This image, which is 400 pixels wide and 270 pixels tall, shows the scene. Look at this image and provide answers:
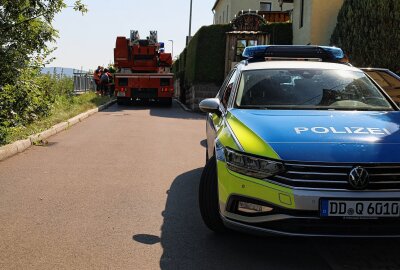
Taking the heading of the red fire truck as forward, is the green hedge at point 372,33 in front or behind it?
behind

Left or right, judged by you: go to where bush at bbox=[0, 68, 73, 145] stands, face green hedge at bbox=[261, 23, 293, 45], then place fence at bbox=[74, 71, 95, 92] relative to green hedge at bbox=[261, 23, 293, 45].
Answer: left

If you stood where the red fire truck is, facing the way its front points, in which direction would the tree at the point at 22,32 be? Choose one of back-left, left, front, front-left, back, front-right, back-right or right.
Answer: back

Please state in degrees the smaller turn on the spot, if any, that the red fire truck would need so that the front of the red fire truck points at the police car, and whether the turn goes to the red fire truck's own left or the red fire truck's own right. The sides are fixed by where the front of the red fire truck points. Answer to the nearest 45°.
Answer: approximately 180°

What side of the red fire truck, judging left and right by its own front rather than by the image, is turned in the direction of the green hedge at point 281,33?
right

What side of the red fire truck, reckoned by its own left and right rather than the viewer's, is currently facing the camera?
back
